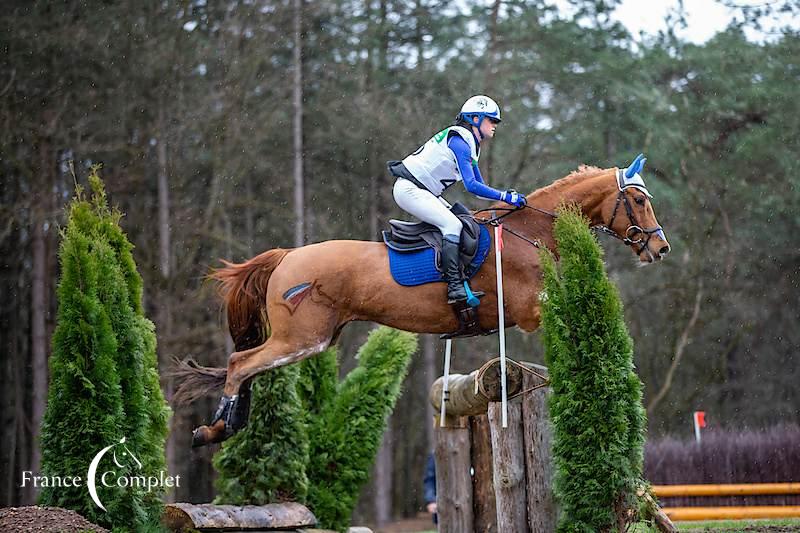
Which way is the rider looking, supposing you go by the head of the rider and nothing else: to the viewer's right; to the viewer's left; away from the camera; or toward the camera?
to the viewer's right

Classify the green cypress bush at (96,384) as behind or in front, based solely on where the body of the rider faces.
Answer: behind

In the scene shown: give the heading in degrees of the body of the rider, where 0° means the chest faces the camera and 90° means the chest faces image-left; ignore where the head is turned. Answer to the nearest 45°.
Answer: approximately 270°

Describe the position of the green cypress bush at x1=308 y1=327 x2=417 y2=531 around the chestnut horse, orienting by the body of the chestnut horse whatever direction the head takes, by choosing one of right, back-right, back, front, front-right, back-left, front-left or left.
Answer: left

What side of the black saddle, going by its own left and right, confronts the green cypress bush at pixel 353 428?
left

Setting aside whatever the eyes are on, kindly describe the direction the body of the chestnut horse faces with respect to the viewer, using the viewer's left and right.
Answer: facing to the right of the viewer

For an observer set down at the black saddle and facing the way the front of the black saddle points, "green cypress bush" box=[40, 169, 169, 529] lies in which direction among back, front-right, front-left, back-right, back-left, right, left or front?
back

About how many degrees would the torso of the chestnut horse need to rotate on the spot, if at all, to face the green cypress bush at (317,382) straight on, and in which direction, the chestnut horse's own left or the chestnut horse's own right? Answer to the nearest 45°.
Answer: approximately 90° to the chestnut horse's own left
